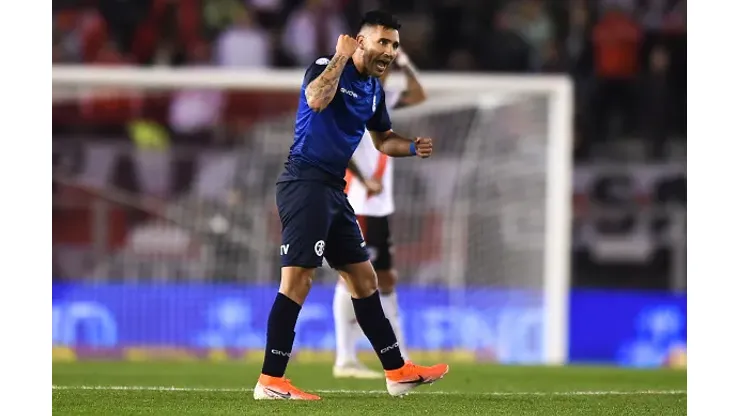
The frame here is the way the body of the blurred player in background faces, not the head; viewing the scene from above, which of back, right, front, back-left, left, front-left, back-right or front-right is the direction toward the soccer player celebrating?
front-right

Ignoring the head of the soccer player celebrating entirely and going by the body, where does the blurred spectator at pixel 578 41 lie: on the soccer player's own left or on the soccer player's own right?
on the soccer player's own left

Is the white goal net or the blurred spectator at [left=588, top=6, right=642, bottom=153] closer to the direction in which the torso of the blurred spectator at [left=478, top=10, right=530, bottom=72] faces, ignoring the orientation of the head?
the white goal net

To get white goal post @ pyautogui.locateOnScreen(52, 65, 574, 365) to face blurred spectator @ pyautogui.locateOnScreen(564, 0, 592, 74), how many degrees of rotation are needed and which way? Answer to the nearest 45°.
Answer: approximately 135° to its left

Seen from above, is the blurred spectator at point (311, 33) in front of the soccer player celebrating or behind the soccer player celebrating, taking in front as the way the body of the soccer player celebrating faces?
behind

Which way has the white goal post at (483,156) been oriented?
toward the camera

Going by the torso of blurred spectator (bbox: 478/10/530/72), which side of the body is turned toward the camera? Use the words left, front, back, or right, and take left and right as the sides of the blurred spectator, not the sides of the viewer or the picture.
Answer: front

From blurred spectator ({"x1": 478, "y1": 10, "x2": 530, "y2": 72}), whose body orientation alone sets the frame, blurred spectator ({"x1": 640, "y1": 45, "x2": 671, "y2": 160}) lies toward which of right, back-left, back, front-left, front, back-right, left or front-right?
left

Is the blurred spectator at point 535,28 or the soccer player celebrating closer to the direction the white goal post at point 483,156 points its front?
the soccer player celebrating

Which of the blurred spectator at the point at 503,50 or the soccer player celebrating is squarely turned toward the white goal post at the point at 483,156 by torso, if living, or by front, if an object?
the blurred spectator
